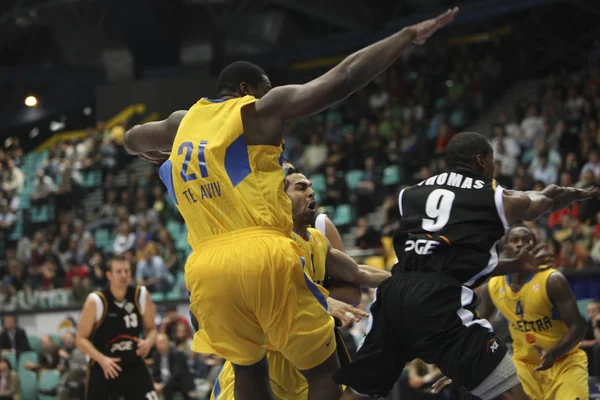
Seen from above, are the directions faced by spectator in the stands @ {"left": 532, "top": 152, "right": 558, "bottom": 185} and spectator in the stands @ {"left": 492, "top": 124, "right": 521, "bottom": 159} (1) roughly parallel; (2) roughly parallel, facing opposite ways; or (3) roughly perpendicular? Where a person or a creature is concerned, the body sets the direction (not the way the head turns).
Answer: roughly parallel

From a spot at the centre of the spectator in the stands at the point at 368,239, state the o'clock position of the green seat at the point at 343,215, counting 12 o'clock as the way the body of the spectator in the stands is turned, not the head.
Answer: The green seat is roughly at 4 o'clock from the spectator in the stands.

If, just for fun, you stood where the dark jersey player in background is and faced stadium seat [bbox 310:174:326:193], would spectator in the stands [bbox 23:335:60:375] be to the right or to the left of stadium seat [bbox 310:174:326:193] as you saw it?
left

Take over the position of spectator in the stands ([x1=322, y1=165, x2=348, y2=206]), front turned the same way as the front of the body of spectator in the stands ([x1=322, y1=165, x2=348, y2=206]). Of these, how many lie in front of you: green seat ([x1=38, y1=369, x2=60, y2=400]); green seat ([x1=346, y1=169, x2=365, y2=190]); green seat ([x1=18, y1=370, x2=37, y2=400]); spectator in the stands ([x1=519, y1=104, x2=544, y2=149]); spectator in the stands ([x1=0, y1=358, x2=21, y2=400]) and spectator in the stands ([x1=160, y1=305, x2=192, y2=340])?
4

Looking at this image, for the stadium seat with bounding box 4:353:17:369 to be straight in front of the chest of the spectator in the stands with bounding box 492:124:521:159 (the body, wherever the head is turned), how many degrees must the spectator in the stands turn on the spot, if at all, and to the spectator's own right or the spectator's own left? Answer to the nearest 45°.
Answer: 0° — they already face it

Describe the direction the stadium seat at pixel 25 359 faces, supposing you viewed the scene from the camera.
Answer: facing the viewer

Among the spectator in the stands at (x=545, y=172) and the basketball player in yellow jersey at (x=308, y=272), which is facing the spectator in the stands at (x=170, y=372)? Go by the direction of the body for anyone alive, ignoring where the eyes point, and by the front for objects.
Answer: the spectator in the stands at (x=545, y=172)

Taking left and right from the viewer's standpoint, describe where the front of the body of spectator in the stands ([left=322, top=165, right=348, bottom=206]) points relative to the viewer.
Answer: facing the viewer and to the left of the viewer

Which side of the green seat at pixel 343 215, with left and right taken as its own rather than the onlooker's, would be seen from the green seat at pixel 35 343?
front

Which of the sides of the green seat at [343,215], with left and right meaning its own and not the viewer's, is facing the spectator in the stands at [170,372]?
front

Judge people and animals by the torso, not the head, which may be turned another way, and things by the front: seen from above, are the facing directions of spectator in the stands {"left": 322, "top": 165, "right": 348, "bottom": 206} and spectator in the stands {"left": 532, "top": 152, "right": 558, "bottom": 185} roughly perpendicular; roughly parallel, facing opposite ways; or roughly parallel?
roughly parallel

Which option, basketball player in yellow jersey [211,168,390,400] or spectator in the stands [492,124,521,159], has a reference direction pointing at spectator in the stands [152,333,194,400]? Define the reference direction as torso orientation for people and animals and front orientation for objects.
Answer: spectator in the stands [492,124,521,159]

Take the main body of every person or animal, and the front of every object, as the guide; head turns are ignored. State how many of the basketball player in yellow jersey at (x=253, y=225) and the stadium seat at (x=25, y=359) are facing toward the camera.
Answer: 1

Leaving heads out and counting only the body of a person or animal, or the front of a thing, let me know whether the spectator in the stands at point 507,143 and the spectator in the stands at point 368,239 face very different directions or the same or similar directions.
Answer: same or similar directions

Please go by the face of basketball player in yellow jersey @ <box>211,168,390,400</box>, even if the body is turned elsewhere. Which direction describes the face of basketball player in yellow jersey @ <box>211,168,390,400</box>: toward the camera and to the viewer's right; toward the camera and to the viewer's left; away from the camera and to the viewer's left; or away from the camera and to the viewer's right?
toward the camera and to the viewer's right
